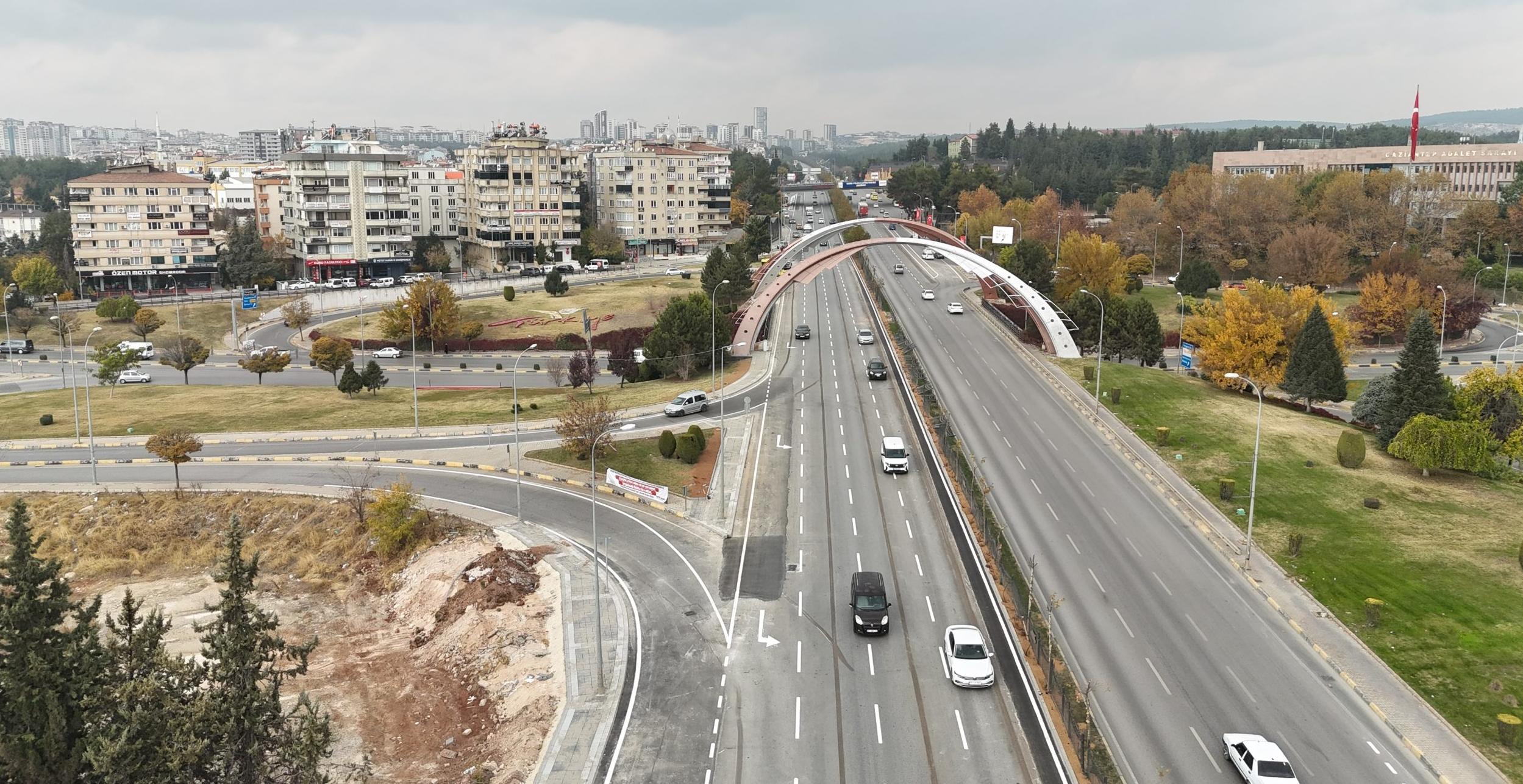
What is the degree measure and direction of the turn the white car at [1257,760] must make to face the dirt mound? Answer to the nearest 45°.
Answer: approximately 45° to its left

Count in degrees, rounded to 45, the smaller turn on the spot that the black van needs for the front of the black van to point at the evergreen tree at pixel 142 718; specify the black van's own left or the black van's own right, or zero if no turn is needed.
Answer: approximately 45° to the black van's own right

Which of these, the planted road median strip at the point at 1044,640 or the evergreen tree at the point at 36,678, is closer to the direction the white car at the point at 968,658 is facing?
the evergreen tree

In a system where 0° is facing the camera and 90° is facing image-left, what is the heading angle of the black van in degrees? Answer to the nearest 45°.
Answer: approximately 0°

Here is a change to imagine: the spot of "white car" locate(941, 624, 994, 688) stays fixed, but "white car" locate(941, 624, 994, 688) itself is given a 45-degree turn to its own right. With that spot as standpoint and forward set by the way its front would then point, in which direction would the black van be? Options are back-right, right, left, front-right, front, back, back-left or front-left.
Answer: right

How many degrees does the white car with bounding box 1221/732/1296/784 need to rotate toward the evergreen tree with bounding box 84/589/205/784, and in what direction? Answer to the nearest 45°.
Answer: approximately 90° to its left

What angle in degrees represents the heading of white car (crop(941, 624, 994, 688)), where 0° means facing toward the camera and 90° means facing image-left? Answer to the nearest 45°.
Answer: approximately 0°

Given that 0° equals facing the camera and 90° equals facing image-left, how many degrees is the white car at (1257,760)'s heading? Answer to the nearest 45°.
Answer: approximately 135°

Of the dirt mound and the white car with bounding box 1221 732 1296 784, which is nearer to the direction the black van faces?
the white car

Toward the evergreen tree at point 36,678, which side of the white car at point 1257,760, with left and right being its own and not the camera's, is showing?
left

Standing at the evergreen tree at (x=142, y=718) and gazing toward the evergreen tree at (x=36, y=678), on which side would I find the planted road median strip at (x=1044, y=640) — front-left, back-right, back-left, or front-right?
back-right

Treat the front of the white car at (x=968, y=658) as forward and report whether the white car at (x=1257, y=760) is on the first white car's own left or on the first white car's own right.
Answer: on the first white car's own left

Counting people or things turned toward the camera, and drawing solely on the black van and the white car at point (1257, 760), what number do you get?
1
